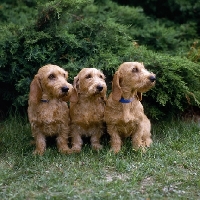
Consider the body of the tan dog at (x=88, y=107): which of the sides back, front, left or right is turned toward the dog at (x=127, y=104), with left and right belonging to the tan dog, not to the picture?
left

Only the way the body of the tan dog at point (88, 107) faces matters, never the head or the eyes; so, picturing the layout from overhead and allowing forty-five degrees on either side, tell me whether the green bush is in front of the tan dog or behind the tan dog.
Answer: behind

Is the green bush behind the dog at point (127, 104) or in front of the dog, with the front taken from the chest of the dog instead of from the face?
behind

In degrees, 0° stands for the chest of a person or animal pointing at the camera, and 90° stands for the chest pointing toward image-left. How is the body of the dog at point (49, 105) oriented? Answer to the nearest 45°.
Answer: approximately 0°

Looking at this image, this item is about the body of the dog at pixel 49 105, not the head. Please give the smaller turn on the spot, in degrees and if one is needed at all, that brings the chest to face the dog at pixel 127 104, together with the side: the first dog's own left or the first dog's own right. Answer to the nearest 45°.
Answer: approximately 90° to the first dog's own left

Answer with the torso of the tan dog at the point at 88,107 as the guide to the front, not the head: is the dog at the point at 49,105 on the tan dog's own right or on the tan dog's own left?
on the tan dog's own right

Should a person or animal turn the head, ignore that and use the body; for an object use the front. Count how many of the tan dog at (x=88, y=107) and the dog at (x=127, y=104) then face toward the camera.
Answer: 2

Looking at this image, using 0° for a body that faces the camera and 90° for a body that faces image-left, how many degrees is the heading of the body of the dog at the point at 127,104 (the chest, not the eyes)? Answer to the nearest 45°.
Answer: approximately 0°

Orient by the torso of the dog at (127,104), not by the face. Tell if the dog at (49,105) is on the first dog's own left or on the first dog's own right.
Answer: on the first dog's own right
